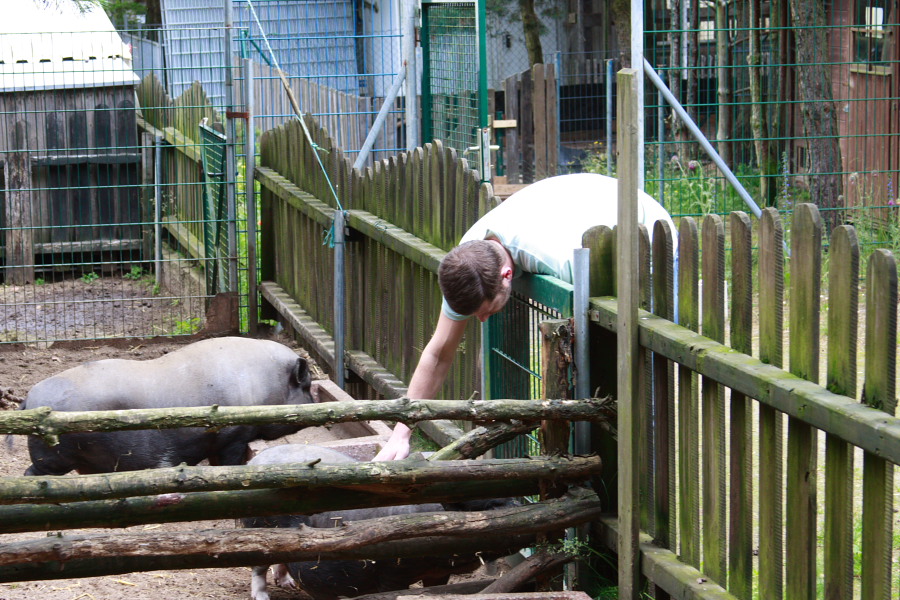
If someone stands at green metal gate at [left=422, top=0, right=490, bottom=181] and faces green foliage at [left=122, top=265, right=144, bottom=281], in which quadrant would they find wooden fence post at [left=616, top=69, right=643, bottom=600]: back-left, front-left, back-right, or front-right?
back-left

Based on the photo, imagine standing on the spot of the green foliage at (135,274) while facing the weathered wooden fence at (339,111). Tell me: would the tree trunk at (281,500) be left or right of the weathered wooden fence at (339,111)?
right
